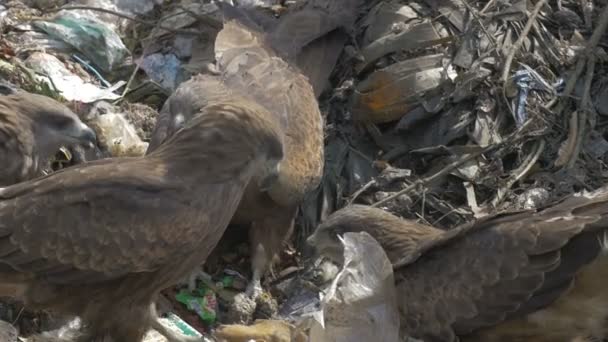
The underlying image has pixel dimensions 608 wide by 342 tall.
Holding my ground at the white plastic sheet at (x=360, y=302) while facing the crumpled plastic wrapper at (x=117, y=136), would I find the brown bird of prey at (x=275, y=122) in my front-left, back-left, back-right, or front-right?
front-right

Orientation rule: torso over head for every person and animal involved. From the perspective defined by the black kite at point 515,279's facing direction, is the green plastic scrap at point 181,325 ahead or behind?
ahead

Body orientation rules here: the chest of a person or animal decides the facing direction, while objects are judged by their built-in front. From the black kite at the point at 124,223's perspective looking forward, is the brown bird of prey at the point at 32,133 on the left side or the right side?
on its left

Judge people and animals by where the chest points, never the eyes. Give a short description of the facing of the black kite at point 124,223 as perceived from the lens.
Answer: facing to the right of the viewer

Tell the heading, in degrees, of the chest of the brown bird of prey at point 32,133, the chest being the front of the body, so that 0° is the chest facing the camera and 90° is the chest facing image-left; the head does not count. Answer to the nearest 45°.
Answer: approximately 270°

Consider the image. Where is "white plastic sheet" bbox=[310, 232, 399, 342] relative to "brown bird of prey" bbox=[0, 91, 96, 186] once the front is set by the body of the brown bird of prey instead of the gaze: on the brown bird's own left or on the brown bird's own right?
on the brown bird's own right

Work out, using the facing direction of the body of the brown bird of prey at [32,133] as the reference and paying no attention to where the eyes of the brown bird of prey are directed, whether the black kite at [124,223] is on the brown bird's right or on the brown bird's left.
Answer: on the brown bird's right

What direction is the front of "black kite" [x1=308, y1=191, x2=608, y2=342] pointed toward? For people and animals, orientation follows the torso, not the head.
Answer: to the viewer's left

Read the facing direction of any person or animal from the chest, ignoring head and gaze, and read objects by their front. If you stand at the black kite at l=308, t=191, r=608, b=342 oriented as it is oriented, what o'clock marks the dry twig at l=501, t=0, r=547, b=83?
The dry twig is roughly at 3 o'clock from the black kite.

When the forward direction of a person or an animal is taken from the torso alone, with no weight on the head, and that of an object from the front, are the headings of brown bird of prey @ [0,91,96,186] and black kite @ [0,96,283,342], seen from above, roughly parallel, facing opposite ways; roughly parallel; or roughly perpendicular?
roughly parallel

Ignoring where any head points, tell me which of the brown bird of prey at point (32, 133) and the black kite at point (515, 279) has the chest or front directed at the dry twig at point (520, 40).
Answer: the brown bird of prey

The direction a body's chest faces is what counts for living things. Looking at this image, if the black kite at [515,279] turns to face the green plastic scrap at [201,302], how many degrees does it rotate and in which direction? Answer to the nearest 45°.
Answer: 0° — it already faces it

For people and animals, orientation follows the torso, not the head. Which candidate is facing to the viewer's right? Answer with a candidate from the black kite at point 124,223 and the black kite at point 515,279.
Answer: the black kite at point 124,223

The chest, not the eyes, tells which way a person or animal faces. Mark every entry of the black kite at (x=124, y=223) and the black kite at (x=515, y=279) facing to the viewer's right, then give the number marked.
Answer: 1

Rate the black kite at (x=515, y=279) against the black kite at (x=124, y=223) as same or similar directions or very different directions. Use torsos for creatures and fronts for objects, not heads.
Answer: very different directions

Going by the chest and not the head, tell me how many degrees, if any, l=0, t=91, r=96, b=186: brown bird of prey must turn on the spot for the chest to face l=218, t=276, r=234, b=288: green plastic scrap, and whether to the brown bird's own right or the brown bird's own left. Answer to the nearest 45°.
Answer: approximately 45° to the brown bird's own right
